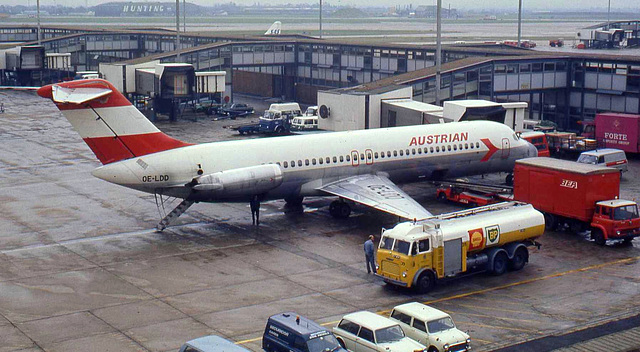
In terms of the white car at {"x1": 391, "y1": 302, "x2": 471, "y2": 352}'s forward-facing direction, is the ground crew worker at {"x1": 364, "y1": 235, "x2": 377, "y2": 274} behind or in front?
behind

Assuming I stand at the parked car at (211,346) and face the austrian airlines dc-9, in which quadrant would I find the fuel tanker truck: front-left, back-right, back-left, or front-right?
front-right

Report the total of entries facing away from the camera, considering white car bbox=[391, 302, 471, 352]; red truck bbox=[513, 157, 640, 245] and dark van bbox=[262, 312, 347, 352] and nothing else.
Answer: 0

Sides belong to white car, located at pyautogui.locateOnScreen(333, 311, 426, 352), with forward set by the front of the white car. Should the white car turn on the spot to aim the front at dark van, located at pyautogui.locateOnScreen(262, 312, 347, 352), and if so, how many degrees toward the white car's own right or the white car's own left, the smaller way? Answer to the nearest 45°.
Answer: approximately 90° to the white car's own right

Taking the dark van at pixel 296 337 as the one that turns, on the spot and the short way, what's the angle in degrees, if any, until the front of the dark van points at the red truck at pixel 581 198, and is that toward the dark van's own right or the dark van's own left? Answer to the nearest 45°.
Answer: approximately 90° to the dark van's own left

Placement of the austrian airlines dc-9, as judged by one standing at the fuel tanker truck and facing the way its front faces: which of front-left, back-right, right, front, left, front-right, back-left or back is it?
right

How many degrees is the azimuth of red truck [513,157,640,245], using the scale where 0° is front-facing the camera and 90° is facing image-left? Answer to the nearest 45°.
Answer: approximately 315°

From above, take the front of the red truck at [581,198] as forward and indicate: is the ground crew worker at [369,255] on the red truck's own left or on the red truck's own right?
on the red truck's own right

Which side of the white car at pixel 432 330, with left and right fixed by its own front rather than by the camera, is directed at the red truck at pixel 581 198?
left

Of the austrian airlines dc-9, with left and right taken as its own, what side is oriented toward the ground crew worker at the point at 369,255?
right

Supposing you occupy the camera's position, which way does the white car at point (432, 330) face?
facing the viewer and to the right of the viewer

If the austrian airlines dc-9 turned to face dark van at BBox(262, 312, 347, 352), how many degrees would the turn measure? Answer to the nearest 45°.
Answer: approximately 135° to its right

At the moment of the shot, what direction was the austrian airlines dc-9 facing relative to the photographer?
facing away from the viewer and to the right of the viewer

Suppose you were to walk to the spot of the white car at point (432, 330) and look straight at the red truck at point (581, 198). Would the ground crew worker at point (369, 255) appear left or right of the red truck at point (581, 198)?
left

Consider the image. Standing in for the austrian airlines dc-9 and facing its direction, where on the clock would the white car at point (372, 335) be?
The white car is roughly at 4 o'clock from the austrian airlines dc-9.

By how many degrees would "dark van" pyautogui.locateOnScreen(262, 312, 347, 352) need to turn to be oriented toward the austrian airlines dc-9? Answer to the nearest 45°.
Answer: approximately 135° to its left

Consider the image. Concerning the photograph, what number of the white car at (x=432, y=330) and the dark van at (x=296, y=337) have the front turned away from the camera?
0
